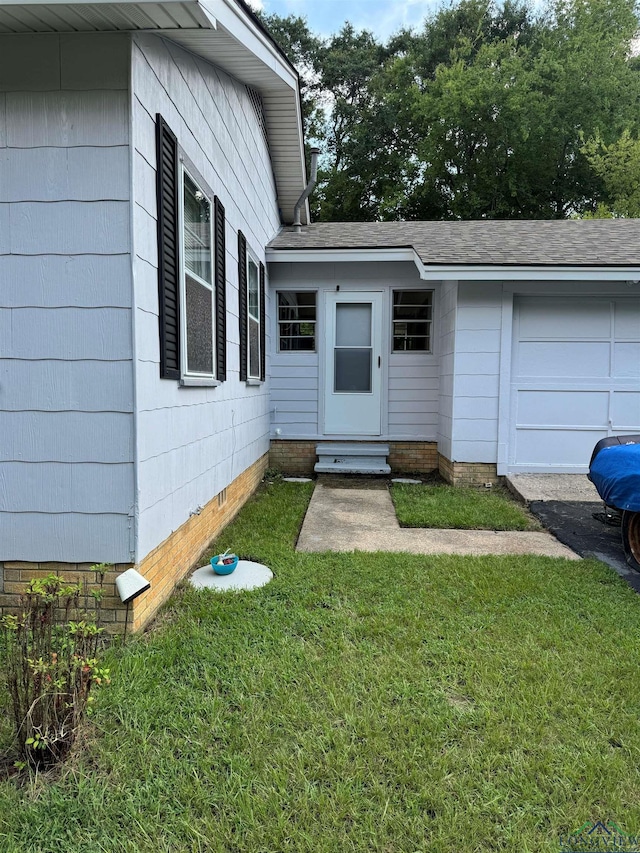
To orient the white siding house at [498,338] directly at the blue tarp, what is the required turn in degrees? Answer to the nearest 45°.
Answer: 0° — it already faces it

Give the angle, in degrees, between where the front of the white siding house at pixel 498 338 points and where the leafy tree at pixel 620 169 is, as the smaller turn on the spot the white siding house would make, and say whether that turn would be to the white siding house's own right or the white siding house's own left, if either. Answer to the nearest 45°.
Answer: approximately 180°

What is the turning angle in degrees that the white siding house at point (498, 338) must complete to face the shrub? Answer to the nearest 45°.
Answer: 0° — it already faces it

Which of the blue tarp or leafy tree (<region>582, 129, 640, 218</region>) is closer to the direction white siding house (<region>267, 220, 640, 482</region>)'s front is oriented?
the blue tarp

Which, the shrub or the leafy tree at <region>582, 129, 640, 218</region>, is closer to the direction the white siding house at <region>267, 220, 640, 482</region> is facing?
the shrub

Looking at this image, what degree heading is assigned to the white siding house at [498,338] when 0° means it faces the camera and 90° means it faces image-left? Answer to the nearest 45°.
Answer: approximately 0°
